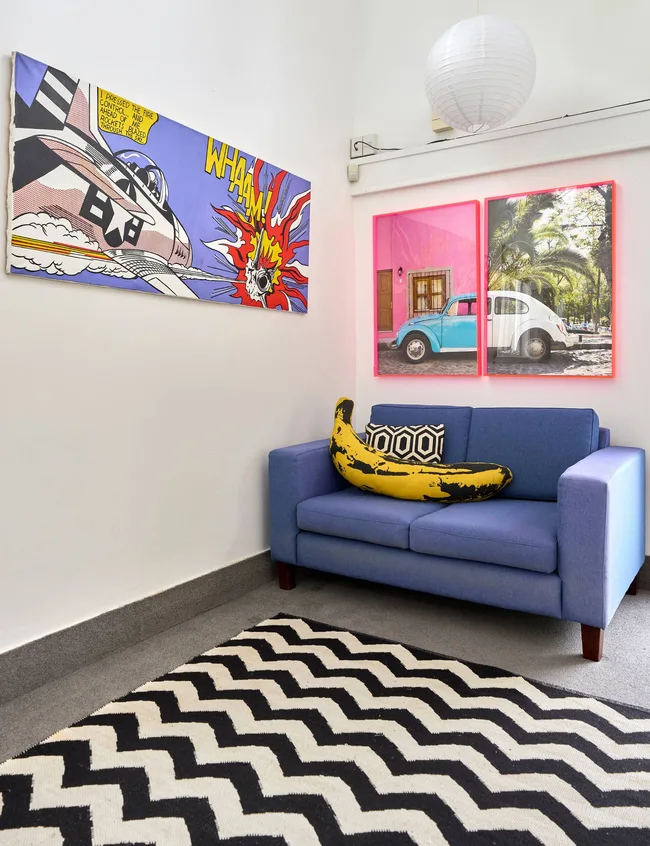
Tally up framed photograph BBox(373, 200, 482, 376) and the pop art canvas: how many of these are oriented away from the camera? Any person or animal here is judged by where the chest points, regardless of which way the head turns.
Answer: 0

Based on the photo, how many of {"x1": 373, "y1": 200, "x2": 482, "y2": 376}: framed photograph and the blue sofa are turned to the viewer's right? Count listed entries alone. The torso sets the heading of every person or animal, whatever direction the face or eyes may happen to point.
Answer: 0

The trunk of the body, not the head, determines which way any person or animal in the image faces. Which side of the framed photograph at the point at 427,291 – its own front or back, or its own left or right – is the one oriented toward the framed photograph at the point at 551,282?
left

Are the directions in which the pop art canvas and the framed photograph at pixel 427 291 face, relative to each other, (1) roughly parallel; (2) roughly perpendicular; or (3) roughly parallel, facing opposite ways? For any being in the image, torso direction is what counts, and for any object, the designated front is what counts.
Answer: roughly perpendicular

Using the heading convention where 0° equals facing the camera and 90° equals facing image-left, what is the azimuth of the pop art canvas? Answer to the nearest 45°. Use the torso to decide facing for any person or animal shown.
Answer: approximately 315°

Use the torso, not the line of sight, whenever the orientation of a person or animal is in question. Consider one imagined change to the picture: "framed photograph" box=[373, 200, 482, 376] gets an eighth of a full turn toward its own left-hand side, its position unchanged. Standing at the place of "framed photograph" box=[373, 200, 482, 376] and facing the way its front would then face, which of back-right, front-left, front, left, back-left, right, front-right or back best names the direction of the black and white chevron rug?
front

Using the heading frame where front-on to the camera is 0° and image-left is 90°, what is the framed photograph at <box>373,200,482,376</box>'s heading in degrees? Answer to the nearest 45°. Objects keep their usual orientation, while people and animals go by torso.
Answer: approximately 45°
